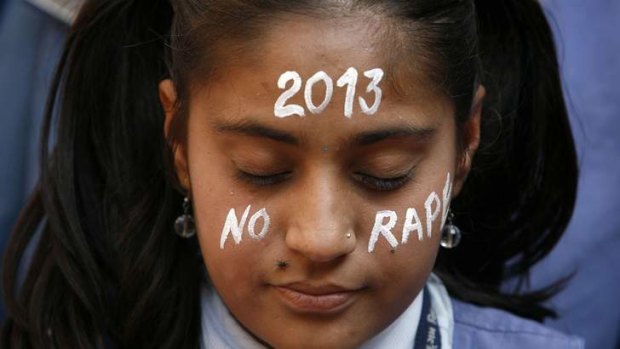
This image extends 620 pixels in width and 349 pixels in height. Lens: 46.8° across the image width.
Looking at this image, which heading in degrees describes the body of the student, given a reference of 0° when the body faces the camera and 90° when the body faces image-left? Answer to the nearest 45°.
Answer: approximately 0°

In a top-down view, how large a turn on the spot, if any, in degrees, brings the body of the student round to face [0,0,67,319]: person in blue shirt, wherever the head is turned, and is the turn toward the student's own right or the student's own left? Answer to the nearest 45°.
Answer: approximately 135° to the student's own right

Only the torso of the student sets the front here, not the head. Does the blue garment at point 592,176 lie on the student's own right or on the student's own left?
on the student's own left
